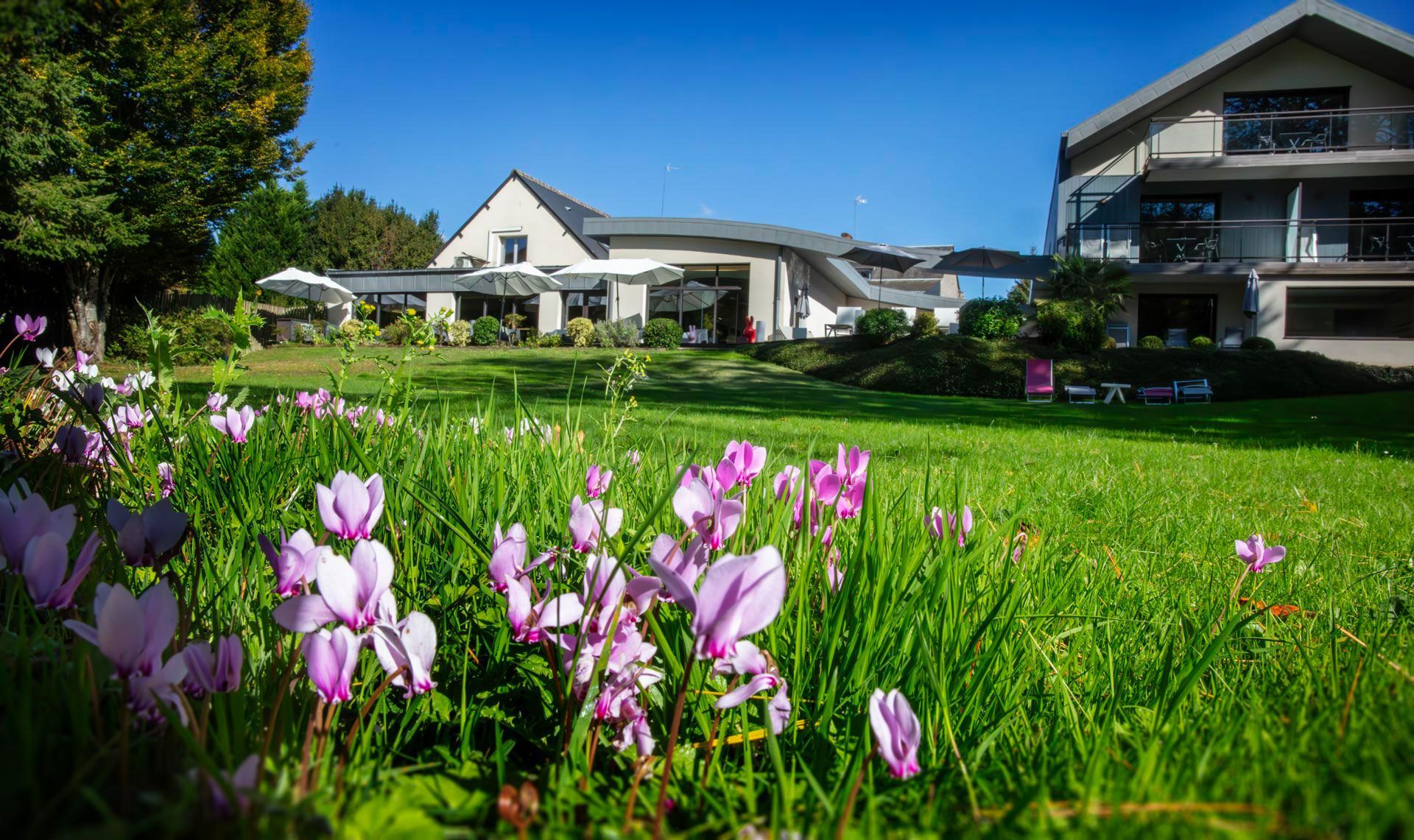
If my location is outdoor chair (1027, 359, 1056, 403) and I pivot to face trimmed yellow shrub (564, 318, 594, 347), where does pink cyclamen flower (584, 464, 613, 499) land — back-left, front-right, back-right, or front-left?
back-left

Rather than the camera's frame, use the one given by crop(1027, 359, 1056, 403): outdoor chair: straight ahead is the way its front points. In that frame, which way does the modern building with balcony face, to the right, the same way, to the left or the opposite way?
the same way

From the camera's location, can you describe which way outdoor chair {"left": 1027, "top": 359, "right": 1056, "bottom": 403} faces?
facing the viewer

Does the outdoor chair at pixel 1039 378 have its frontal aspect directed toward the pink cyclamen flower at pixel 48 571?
yes

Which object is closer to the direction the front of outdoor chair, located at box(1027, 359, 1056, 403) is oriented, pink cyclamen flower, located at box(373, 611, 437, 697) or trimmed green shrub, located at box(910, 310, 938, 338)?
the pink cyclamen flower

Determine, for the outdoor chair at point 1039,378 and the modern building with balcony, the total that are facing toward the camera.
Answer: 2

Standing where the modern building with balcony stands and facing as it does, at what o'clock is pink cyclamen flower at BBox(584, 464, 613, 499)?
The pink cyclamen flower is roughly at 12 o'clock from the modern building with balcony.

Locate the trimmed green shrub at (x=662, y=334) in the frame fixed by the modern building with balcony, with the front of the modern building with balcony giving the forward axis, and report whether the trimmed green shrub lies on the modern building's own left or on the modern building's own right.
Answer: on the modern building's own right

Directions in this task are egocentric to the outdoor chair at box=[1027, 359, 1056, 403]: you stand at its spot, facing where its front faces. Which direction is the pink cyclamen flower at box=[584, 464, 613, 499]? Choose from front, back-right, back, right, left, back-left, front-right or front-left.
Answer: front

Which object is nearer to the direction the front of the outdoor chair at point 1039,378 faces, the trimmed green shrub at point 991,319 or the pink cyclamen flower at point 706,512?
the pink cyclamen flower

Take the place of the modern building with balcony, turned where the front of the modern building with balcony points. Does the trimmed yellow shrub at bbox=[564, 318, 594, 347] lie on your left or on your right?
on your right

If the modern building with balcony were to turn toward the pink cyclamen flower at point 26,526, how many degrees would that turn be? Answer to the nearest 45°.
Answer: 0° — it already faces it

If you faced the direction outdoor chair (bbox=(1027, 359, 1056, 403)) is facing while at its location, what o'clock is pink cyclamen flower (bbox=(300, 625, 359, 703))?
The pink cyclamen flower is roughly at 12 o'clock from the outdoor chair.

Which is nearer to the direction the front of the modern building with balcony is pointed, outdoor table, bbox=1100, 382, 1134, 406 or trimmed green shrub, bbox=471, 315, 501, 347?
the outdoor table

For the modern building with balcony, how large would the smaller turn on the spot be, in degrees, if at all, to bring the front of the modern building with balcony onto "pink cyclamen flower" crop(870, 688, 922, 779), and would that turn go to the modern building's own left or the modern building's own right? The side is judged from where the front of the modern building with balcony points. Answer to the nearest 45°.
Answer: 0° — it already faces it

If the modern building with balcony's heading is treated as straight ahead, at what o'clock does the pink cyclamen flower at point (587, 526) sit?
The pink cyclamen flower is roughly at 12 o'clock from the modern building with balcony.
